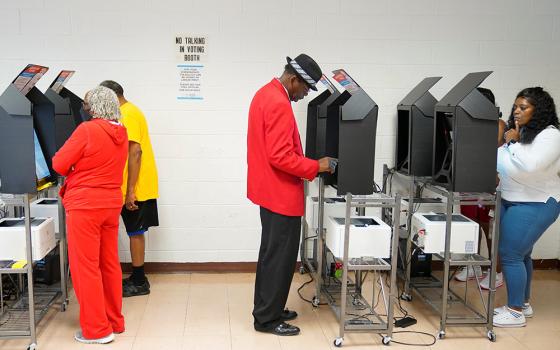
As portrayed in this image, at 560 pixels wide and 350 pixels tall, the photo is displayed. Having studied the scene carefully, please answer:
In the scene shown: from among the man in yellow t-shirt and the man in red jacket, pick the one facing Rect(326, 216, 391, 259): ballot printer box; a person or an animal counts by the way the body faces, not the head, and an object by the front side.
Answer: the man in red jacket

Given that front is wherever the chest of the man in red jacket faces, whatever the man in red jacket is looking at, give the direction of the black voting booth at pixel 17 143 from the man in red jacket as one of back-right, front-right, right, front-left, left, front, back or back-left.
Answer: back

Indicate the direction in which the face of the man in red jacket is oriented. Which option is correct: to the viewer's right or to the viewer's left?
to the viewer's right

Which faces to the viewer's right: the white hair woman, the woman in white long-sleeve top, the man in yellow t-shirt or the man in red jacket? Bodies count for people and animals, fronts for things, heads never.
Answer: the man in red jacket

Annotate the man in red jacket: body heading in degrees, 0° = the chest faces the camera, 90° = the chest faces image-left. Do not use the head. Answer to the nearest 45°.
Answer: approximately 270°

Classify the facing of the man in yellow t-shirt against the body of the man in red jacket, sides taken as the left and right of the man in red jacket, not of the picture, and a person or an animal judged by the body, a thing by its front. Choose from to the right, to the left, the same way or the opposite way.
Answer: the opposite way

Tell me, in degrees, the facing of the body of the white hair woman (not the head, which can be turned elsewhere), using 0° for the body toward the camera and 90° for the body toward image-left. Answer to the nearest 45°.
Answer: approximately 135°

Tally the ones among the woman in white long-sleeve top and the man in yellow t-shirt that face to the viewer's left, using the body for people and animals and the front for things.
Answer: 2

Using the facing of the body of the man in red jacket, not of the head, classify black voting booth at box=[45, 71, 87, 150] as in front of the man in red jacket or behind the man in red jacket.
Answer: behind

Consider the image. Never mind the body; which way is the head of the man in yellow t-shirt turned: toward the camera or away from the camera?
away from the camera

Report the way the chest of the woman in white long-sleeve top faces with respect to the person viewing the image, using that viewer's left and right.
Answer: facing to the left of the viewer

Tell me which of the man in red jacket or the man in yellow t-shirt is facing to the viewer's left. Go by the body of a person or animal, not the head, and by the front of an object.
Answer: the man in yellow t-shirt

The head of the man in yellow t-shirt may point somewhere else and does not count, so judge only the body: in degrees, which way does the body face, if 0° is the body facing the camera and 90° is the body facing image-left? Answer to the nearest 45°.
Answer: approximately 90°
